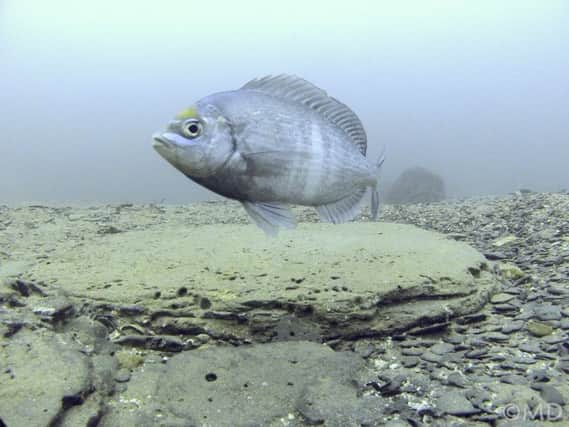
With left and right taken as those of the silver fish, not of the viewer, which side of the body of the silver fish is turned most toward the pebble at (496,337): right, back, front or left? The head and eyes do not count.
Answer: back

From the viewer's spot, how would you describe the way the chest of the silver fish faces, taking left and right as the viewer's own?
facing to the left of the viewer

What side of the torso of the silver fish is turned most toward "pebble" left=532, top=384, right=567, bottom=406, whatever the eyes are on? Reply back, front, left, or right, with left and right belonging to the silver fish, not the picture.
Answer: back

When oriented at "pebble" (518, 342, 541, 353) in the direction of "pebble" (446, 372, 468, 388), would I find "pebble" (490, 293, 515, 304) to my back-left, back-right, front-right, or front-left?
back-right

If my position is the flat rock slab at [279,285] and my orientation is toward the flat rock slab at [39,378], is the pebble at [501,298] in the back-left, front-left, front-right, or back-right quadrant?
back-left

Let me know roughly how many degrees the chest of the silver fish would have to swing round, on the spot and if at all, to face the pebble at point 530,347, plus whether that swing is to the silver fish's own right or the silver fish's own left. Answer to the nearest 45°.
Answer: approximately 180°
